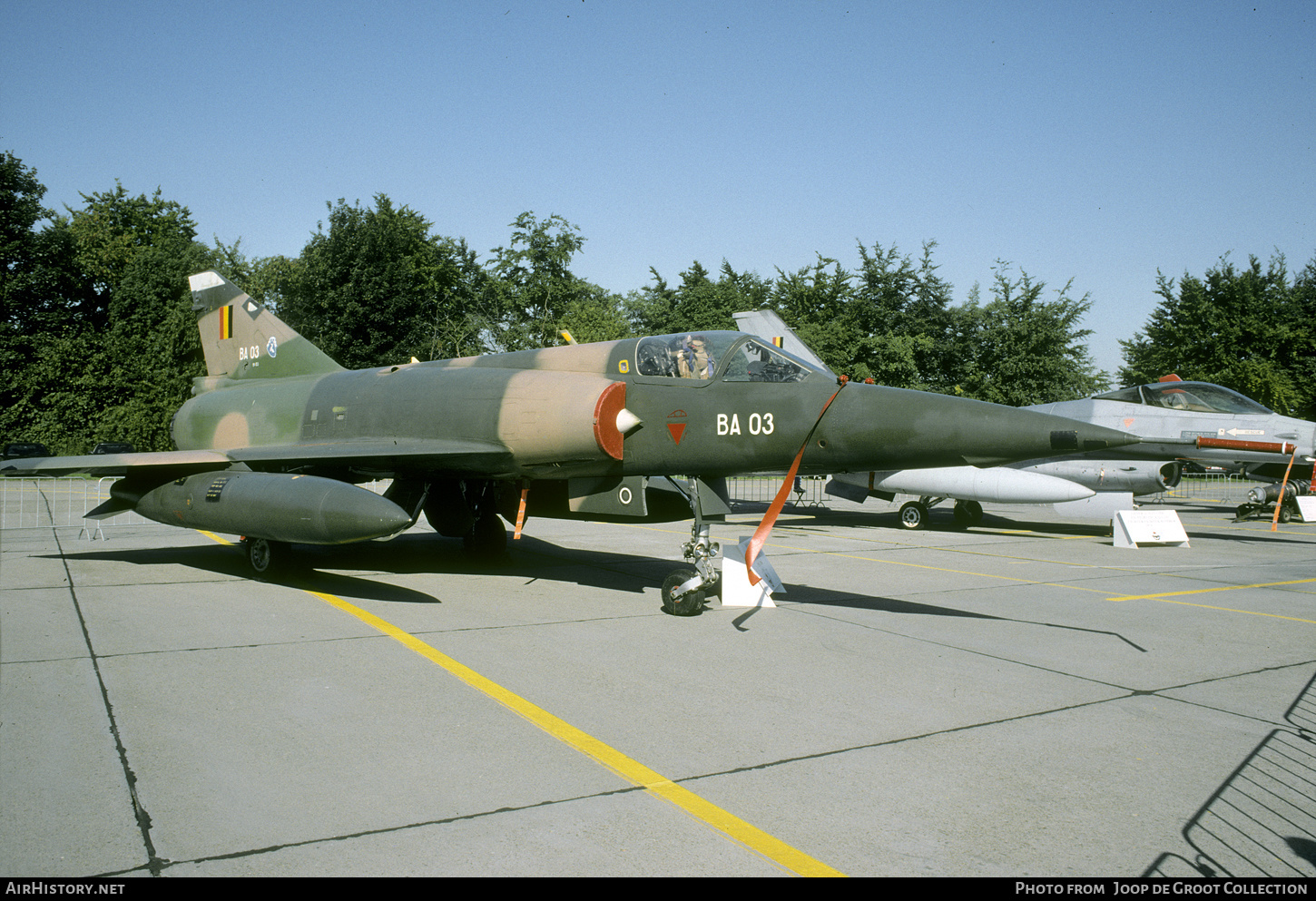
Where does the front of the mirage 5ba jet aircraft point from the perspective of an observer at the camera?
facing the viewer and to the right of the viewer

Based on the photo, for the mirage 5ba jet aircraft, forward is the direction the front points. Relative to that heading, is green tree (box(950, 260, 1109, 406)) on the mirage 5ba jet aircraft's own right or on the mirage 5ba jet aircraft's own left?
on the mirage 5ba jet aircraft's own left

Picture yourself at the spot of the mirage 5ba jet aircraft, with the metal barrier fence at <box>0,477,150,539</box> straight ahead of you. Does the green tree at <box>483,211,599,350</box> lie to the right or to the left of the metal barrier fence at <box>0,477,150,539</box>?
right

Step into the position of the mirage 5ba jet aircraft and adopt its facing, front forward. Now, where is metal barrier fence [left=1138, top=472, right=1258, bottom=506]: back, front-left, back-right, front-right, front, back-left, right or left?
left

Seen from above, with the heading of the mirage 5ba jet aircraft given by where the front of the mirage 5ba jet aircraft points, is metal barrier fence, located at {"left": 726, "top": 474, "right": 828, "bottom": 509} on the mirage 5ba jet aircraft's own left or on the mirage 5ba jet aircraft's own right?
on the mirage 5ba jet aircraft's own left

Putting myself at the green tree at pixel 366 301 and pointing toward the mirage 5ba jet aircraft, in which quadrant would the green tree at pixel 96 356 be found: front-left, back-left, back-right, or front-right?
back-right

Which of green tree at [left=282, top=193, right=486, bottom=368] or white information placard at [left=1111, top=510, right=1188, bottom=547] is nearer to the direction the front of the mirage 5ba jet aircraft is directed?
the white information placard

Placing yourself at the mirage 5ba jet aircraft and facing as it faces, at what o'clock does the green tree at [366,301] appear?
The green tree is roughly at 7 o'clock from the mirage 5ba jet aircraft.

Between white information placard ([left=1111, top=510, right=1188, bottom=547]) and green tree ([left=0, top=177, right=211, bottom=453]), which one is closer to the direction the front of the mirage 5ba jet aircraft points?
the white information placard

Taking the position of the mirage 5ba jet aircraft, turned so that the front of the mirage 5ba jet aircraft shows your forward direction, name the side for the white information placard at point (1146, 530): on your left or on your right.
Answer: on your left
